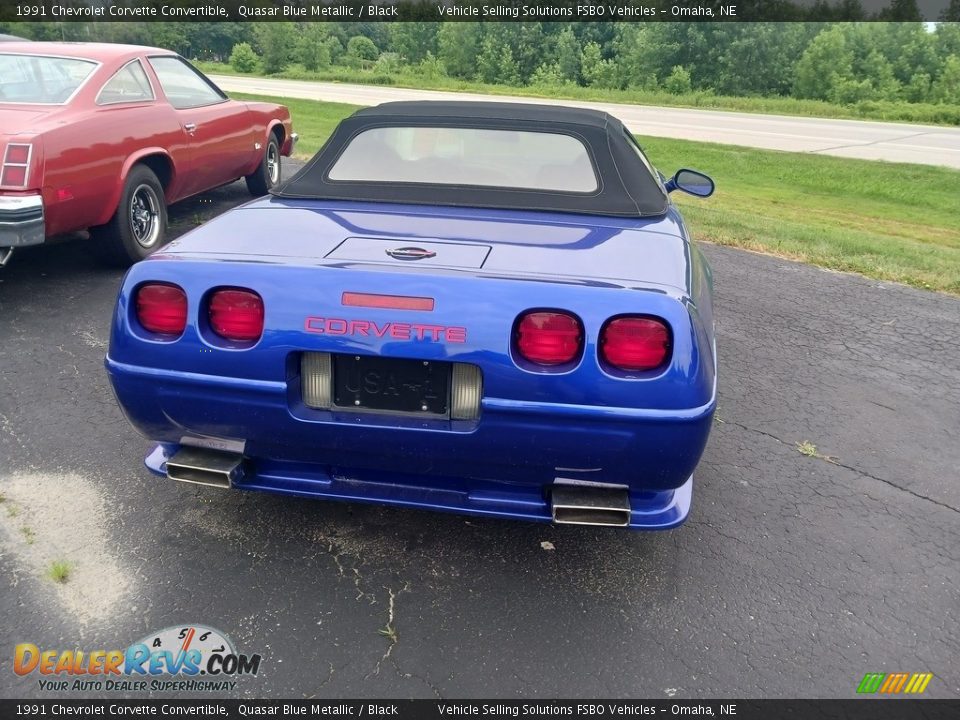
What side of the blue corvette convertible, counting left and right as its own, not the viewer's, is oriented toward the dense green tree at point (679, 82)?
front

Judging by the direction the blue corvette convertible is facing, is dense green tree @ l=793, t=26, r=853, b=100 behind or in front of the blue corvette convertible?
in front

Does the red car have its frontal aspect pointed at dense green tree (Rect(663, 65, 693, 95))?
yes

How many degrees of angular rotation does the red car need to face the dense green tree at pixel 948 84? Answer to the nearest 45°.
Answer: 0° — it already faces it

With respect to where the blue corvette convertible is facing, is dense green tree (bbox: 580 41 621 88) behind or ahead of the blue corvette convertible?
ahead

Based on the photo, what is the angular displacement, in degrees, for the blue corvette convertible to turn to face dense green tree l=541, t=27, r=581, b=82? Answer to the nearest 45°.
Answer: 0° — it already faces it

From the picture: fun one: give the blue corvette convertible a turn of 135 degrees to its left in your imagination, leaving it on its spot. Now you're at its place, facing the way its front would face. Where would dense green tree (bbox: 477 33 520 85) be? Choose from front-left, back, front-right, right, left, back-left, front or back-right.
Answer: back-right

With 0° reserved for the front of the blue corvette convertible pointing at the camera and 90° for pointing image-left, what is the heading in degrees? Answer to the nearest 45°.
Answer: approximately 180°

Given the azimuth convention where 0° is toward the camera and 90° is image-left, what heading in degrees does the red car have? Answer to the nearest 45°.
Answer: approximately 225°

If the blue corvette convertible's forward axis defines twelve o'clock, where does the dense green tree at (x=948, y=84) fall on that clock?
The dense green tree is roughly at 1 o'clock from the blue corvette convertible.

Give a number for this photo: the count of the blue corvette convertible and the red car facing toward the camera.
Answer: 0

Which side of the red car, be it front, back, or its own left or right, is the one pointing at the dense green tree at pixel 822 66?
front

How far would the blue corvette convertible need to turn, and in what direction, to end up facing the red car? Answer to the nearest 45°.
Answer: approximately 45° to its left

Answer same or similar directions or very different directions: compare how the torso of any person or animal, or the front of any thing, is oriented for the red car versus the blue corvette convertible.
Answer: same or similar directions

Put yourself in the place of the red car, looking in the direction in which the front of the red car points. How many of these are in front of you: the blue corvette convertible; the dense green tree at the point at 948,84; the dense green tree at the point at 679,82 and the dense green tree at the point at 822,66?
3
